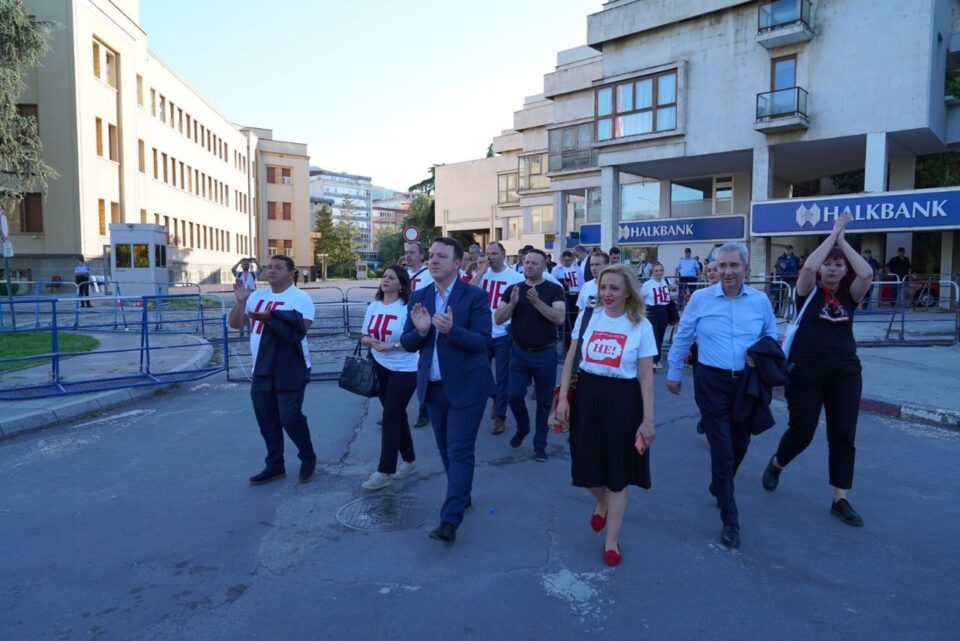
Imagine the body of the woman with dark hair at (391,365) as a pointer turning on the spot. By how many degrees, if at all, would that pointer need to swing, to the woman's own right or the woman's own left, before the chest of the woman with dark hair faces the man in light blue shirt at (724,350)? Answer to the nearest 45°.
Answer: approximately 90° to the woman's own left

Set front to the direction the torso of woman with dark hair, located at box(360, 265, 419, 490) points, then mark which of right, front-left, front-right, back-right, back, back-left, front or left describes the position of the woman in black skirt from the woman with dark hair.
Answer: left

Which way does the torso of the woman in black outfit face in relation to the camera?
toward the camera

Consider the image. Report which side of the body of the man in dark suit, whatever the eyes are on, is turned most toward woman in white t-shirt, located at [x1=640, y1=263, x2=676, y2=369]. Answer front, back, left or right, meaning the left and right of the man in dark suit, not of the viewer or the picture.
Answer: back

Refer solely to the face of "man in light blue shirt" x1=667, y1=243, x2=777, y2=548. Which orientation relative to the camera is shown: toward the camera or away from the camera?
toward the camera

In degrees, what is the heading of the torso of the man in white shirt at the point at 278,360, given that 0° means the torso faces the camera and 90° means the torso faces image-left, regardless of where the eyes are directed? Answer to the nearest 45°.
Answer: approximately 45°

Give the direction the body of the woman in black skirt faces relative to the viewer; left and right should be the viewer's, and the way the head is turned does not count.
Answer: facing the viewer

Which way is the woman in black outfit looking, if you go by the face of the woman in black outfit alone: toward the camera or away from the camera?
toward the camera

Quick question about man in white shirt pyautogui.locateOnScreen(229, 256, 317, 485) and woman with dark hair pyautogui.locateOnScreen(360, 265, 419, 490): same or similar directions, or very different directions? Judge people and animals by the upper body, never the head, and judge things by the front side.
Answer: same or similar directions

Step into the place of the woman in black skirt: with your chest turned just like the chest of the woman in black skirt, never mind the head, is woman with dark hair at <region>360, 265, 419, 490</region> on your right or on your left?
on your right

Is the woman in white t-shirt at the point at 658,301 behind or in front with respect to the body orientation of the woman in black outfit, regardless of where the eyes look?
behind

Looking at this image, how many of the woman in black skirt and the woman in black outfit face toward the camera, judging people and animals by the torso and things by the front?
2

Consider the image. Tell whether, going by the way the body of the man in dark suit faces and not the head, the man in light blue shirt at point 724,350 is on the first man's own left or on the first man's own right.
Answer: on the first man's own left

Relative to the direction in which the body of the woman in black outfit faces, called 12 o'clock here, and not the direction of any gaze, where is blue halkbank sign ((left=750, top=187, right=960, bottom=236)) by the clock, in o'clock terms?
The blue halkbank sign is roughly at 6 o'clock from the woman in black outfit.

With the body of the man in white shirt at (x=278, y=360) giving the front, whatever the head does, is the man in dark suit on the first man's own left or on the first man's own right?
on the first man's own left

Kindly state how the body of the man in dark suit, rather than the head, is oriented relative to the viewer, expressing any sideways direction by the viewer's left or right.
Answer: facing the viewer and to the left of the viewer
